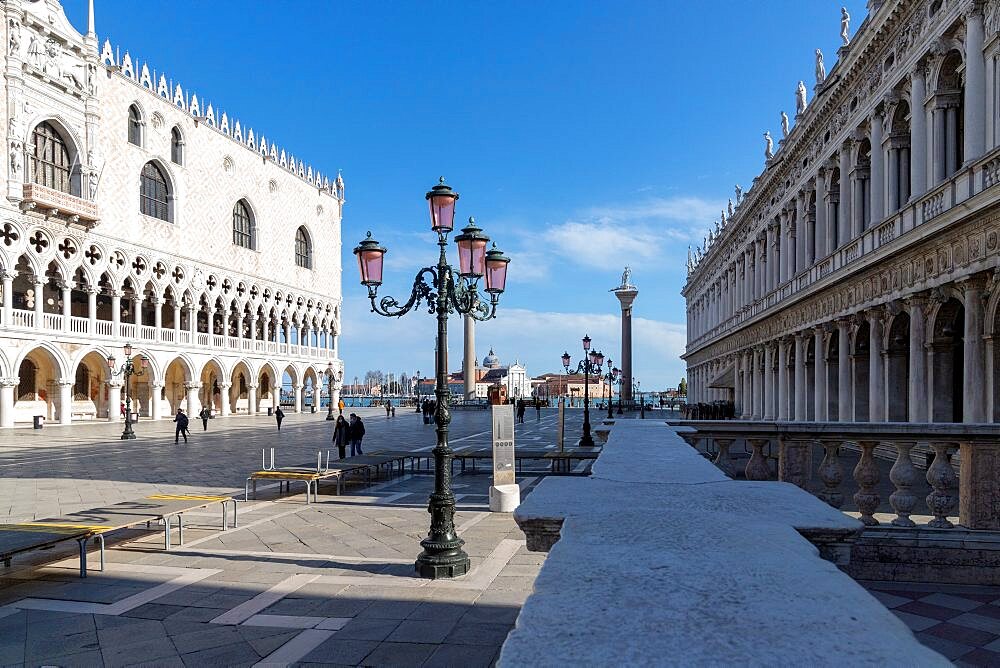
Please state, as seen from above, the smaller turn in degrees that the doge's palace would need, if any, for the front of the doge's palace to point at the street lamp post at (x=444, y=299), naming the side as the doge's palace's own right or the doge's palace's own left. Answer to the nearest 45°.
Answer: approximately 45° to the doge's palace's own right

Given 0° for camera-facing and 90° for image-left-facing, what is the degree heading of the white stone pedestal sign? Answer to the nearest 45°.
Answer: approximately 0°

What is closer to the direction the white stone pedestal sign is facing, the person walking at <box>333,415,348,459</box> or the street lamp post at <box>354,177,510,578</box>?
the street lamp post

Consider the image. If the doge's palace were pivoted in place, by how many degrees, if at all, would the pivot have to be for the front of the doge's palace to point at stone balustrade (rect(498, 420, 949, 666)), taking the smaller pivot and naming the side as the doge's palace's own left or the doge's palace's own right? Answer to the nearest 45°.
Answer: approximately 45° to the doge's palace's own right

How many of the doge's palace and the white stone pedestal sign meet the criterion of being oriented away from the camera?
0

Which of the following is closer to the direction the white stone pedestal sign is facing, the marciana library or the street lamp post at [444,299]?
the street lamp post

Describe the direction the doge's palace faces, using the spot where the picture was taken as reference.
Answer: facing the viewer and to the right of the viewer

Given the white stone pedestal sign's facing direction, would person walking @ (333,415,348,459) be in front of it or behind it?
behind

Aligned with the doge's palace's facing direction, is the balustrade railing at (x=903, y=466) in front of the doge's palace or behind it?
in front

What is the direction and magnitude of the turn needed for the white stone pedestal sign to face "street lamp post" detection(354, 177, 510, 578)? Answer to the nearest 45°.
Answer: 0° — it already faces it
